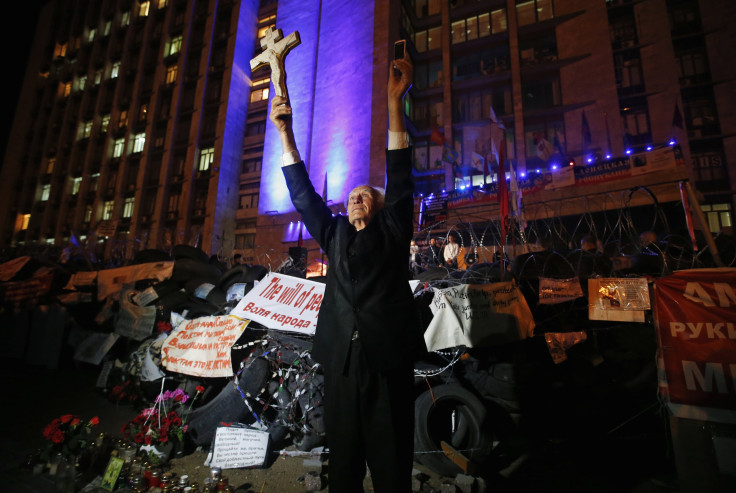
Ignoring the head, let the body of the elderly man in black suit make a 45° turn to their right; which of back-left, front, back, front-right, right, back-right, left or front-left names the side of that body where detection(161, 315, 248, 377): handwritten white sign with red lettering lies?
front-right

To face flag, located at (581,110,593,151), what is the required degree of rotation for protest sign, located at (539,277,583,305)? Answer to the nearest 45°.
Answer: approximately 180°

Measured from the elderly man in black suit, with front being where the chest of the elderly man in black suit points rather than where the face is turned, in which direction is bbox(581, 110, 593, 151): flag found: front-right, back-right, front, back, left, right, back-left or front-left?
back

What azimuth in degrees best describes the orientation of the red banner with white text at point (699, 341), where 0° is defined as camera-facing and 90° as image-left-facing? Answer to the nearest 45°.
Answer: approximately 0°

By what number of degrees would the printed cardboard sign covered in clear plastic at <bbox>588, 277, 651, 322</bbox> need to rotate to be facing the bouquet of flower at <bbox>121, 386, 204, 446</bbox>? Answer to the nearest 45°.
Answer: approximately 45° to its right

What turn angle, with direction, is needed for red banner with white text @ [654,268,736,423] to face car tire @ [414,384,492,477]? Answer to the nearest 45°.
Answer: approximately 90° to its right

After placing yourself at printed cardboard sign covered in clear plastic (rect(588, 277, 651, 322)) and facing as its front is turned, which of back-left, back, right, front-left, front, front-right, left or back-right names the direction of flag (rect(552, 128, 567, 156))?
back

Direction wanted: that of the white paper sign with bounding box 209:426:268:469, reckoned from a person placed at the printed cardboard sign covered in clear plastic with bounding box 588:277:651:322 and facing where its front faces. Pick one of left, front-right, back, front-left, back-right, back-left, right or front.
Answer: front-right

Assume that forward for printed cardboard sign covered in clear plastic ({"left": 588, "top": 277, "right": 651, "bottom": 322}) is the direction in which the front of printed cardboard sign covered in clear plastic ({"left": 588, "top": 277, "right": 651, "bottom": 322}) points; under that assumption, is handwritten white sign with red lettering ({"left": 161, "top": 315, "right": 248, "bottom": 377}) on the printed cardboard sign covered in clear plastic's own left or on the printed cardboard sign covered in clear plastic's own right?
on the printed cardboard sign covered in clear plastic's own right

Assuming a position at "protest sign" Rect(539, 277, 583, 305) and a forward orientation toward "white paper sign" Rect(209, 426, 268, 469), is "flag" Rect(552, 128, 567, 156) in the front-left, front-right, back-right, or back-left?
back-right
